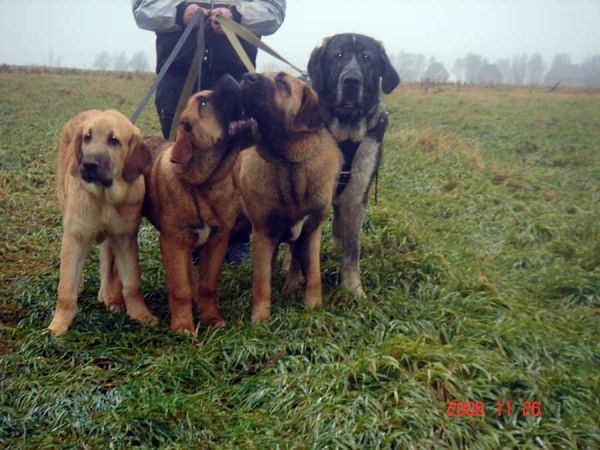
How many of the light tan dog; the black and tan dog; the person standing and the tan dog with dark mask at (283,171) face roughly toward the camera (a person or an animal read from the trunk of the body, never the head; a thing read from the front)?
4

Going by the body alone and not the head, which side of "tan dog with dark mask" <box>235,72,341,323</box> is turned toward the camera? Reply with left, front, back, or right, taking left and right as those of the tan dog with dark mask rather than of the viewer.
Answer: front

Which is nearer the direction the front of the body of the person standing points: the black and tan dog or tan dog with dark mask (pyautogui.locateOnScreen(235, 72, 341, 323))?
the tan dog with dark mask

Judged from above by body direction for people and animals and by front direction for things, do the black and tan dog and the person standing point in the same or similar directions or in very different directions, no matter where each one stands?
same or similar directions

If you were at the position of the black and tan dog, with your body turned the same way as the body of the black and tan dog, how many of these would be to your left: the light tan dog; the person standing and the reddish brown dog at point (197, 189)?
0

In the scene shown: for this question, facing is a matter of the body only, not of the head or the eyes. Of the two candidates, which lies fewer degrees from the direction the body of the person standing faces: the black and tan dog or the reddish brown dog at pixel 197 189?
the reddish brown dog

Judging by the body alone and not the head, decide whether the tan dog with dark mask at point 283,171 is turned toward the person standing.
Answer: no

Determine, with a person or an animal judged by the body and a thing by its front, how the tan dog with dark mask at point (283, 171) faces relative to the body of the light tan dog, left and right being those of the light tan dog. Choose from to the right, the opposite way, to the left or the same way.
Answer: the same way

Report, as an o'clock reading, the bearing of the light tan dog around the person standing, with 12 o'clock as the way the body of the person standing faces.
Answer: The light tan dog is roughly at 1 o'clock from the person standing.

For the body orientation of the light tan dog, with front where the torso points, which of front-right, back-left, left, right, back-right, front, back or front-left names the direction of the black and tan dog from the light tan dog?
left

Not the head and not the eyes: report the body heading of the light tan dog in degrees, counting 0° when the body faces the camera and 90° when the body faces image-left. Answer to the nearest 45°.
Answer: approximately 0°

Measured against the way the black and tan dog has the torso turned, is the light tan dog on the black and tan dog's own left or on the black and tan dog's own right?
on the black and tan dog's own right

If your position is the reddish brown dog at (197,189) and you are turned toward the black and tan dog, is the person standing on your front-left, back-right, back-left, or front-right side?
front-left

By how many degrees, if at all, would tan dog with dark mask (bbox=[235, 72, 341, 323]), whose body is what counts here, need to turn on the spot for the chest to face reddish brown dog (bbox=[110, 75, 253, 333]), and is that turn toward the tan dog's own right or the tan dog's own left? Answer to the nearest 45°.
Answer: approximately 90° to the tan dog's own right

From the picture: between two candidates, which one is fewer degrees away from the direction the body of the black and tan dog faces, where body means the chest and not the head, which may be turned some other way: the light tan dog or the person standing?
the light tan dog
